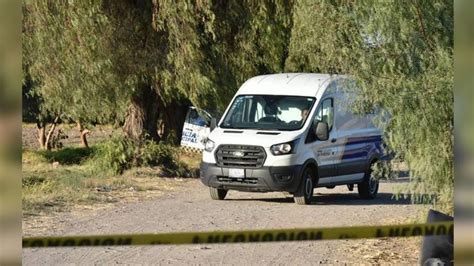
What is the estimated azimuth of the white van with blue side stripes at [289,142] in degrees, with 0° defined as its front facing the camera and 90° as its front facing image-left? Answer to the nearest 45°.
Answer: approximately 45°

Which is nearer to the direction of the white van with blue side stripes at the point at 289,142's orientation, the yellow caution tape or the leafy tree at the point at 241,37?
the yellow caution tape

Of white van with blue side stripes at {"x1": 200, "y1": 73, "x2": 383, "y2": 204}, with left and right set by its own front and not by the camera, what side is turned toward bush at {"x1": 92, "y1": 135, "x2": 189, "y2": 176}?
right

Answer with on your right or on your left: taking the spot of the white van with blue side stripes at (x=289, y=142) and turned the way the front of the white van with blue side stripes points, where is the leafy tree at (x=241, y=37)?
on your right

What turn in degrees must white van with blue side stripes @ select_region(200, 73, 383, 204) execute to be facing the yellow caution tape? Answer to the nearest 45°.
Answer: approximately 45° to its left

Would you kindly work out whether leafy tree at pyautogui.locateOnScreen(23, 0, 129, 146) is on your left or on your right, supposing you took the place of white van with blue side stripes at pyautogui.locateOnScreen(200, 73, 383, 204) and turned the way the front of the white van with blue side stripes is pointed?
on your right
